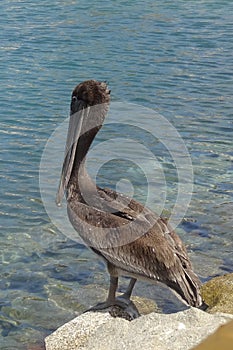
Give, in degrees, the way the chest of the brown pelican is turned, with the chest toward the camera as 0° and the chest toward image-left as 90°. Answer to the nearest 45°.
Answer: approximately 90°
